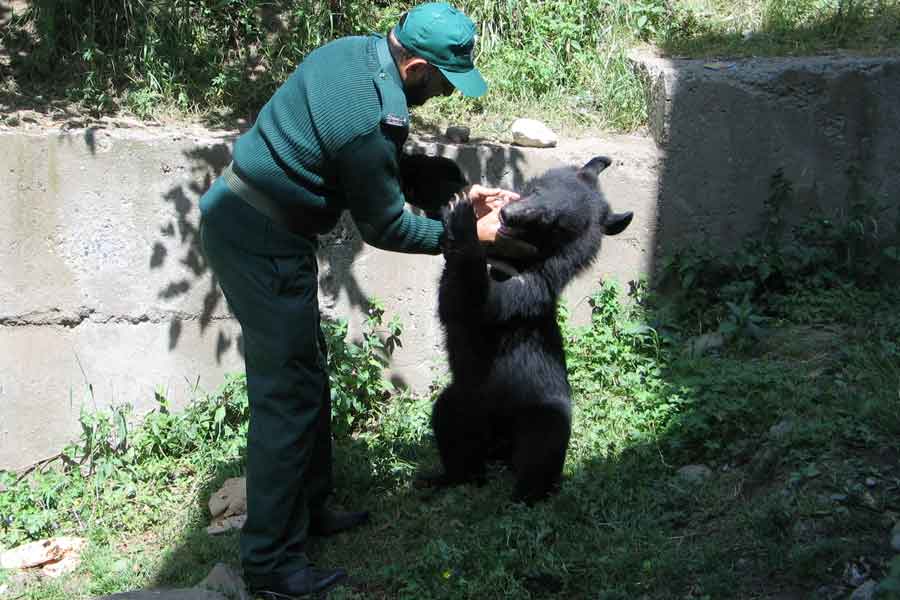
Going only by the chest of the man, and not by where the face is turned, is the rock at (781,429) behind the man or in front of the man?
in front

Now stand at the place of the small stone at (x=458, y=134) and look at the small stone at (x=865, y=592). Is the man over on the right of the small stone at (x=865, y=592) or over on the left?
right

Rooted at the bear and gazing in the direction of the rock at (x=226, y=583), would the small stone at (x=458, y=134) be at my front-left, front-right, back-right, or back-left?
back-right

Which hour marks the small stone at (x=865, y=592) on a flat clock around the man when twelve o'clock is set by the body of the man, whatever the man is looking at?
The small stone is roughly at 1 o'clock from the man.

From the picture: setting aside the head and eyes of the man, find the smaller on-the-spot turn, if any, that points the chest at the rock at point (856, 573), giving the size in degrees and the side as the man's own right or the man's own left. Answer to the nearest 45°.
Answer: approximately 45° to the man's own right

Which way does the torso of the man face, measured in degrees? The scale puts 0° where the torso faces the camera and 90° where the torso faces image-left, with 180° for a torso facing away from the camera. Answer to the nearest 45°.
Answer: approximately 270°

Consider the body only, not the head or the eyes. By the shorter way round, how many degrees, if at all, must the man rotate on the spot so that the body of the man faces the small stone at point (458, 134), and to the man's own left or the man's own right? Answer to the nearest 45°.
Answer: approximately 90° to the man's own left

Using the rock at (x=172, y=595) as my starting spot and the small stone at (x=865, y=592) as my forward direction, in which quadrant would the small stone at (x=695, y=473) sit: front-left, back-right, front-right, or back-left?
front-left

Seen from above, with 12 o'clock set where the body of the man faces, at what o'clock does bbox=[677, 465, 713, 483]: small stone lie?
The small stone is roughly at 12 o'clock from the man.

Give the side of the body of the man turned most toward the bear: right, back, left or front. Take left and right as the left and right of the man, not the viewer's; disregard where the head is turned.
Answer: front

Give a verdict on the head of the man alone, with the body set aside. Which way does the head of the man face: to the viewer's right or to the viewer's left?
to the viewer's right

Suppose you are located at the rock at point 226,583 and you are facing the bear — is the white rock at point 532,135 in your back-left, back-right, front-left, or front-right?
front-left

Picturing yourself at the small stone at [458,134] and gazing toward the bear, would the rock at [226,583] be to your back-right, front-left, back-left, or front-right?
front-right

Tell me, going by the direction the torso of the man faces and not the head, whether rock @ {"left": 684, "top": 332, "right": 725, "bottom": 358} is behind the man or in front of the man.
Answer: in front
